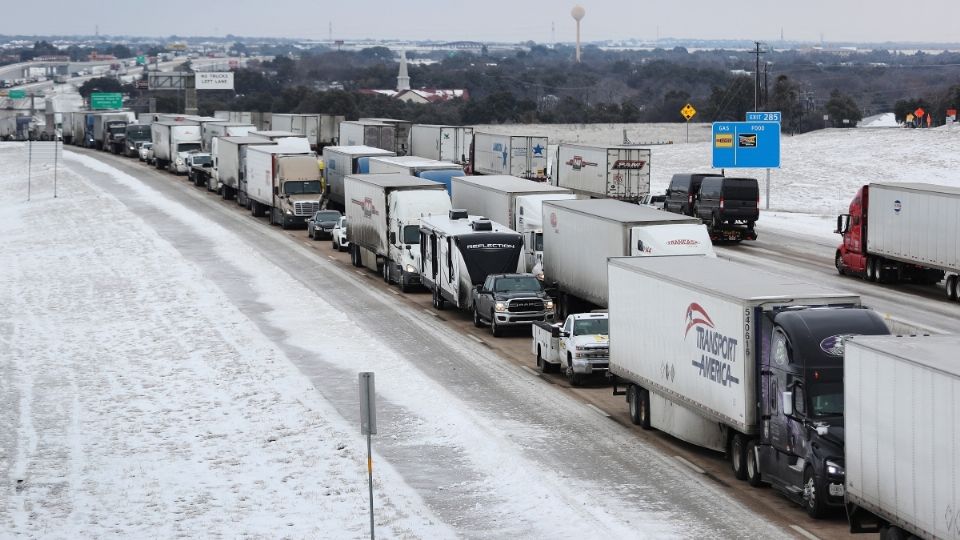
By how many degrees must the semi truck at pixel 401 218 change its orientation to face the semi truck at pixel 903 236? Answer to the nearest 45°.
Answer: approximately 45° to its left

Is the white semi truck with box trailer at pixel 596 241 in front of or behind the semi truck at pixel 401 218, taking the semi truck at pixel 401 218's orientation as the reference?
in front

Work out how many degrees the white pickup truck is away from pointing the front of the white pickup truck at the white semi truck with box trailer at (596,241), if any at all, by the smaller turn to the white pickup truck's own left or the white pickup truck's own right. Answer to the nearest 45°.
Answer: approximately 135° to the white pickup truck's own left

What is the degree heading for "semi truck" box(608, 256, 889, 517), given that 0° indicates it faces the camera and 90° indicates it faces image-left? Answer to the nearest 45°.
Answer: approximately 315°

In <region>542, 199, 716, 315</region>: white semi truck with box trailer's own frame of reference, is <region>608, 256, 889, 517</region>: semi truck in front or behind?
in front

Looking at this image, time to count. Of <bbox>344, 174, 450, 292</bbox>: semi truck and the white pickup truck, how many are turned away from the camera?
0

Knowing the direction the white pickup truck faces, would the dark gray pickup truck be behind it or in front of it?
behind

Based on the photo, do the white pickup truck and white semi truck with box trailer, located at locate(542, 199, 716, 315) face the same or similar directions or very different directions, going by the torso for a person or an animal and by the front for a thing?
same or similar directions

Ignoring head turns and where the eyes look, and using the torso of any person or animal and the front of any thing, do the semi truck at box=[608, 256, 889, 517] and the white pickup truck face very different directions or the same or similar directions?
same or similar directions

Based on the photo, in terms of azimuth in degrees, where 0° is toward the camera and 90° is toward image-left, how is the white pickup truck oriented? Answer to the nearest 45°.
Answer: approximately 315°

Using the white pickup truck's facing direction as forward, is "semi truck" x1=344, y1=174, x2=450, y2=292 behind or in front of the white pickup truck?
behind

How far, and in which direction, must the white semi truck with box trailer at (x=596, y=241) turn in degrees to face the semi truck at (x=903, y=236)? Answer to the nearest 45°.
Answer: approximately 90° to its left

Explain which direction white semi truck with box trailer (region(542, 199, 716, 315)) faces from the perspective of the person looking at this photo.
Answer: facing the viewer and to the right of the viewer

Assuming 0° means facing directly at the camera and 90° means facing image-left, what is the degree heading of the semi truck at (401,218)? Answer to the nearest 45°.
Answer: approximately 315°

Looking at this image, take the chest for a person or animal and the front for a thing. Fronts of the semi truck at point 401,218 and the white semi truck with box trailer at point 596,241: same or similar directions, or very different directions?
same or similar directions

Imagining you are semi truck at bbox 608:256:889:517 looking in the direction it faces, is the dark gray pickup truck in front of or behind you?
behind

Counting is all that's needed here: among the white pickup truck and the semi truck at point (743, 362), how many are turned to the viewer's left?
0

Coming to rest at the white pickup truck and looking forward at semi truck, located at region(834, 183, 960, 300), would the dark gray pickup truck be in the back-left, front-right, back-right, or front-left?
front-left
